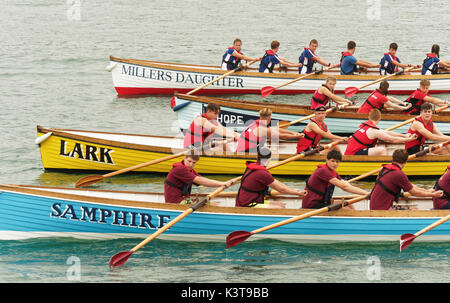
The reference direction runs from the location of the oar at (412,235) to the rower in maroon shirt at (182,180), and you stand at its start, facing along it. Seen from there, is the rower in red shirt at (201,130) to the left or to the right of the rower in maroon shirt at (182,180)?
right

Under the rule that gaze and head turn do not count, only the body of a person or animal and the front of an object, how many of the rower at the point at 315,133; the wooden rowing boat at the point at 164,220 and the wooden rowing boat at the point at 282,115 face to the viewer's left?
2

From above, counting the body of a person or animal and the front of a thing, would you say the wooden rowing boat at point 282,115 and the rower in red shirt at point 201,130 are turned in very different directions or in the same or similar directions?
very different directions

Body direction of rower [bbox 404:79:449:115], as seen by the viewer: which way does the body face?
to the viewer's right

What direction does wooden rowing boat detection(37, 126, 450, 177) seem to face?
to the viewer's left

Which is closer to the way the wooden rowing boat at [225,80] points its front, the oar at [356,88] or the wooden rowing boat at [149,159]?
the wooden rowing boat

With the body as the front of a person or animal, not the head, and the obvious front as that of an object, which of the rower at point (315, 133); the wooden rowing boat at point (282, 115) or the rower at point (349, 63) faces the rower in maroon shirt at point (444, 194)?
the rower at point (315, 133)

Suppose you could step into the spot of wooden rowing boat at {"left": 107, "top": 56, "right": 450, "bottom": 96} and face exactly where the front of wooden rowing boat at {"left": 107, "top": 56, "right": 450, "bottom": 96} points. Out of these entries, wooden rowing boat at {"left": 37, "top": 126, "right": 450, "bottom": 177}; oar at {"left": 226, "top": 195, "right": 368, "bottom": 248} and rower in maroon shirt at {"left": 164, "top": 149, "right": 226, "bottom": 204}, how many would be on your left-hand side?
3

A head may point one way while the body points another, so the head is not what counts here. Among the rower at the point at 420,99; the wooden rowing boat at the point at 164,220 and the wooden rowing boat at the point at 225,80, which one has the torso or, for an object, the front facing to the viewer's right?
the rower

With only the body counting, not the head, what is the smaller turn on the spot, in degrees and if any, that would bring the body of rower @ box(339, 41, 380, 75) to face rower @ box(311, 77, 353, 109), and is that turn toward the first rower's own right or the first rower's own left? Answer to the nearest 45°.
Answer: approximately 135° to the first rower's own right

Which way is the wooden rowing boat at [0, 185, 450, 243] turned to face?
to the viewer's left

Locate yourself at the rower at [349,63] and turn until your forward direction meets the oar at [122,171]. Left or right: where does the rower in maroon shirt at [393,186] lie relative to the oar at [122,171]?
left

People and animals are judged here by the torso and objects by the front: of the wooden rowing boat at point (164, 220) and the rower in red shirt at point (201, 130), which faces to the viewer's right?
the rower in red shirt

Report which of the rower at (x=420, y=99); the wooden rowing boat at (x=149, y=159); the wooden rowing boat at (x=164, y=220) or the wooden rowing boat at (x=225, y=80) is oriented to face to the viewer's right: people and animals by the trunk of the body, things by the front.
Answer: the rower

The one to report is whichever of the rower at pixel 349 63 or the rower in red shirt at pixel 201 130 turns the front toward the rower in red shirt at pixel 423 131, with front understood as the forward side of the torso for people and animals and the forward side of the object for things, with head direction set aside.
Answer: the rower in red shirt at pixel 201 130

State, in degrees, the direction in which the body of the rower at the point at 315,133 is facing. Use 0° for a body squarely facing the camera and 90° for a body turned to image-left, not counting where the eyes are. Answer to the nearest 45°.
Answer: approximately 315°
